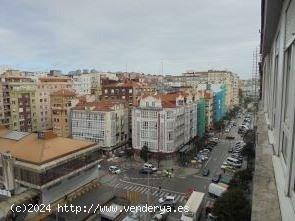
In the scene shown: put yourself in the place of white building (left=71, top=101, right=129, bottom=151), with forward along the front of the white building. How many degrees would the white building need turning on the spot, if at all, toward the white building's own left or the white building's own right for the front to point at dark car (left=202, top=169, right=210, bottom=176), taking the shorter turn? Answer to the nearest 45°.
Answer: approximately 90° to the white building's own left

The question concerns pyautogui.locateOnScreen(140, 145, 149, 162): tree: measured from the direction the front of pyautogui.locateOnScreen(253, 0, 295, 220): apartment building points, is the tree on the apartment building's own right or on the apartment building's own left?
on the apartment building's own right

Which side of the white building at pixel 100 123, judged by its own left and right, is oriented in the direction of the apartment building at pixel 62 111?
right

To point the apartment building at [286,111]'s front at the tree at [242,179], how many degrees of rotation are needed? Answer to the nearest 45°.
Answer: approximately 90° to its right

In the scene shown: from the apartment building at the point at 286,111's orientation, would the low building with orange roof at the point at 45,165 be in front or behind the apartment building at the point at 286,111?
in front

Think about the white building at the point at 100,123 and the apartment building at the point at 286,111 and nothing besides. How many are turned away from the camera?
0

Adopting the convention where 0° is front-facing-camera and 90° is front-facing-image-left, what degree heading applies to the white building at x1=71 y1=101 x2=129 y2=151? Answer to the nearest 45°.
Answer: approximately 45°

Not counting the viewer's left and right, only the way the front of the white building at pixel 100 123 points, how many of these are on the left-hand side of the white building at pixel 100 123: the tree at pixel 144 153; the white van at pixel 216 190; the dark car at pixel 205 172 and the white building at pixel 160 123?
4

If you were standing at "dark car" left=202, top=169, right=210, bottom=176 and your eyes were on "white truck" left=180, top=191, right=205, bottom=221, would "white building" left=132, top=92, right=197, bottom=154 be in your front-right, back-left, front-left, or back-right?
back-right

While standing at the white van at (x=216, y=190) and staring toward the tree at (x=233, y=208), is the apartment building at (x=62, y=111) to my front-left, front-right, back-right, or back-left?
back-right

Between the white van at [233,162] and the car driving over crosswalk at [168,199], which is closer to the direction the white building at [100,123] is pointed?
the car driving over crosswalk

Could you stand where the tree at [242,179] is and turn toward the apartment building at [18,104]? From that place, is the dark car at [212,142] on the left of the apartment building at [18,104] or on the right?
right

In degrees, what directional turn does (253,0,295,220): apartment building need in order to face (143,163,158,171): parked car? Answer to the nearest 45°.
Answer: approximately 45° to its right

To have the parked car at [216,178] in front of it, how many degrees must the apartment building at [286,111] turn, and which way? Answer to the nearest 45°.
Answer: approximately 90° to its right

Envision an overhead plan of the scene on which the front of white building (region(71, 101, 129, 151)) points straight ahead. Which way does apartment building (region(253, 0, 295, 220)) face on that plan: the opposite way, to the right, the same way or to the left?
to the right

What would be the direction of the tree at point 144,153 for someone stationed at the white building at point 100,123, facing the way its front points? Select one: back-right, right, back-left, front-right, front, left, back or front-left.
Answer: left
